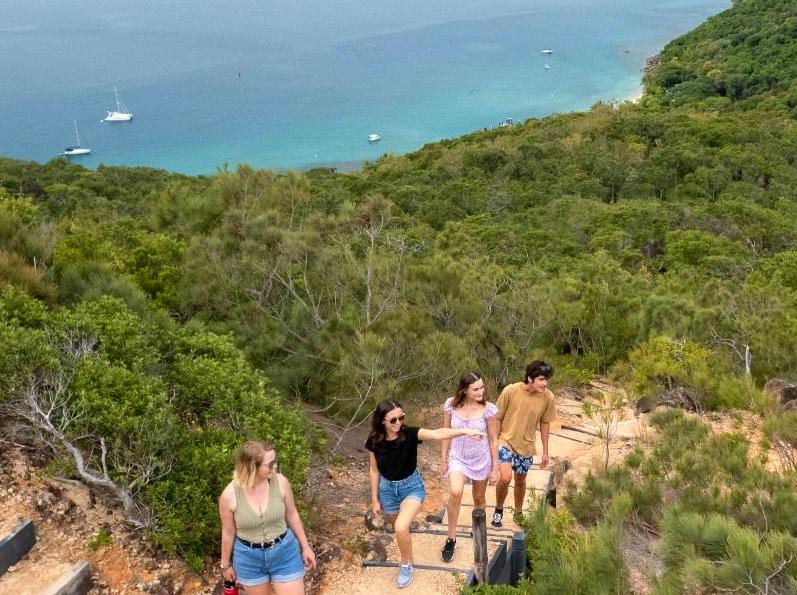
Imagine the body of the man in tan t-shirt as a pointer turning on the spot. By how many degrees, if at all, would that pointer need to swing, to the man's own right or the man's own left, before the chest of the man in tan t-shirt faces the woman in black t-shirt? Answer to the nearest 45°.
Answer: approximately 45° to the man's own right

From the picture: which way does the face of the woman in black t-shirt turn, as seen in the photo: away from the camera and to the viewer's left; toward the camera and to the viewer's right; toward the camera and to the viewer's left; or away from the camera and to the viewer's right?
toward the camera and to the viewer's right

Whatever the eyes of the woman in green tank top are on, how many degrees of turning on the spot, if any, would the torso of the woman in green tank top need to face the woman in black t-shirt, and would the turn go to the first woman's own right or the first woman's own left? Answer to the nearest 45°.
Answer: approximately 135° to the first woman's own left

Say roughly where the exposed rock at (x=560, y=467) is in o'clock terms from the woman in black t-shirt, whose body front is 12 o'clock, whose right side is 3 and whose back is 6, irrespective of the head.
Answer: The exposed rock is roughly at 7 o'clock from the woman in black t-shirt.

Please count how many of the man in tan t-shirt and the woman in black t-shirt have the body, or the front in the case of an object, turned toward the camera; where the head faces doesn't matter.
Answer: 2

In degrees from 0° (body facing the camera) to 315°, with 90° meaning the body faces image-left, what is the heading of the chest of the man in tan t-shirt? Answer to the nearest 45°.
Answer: approximately 0°
